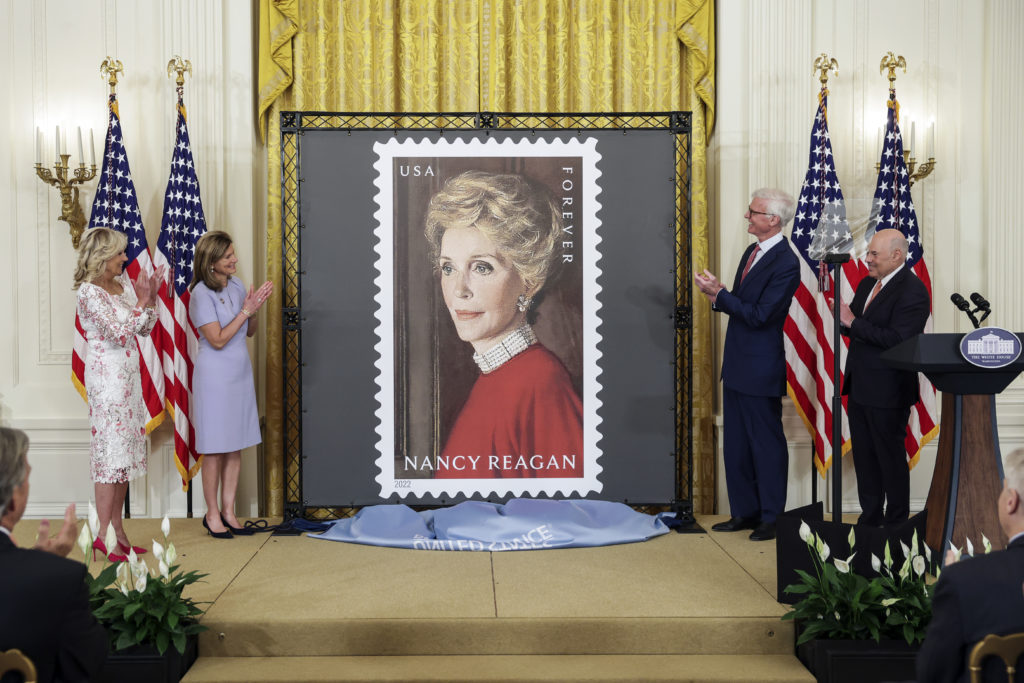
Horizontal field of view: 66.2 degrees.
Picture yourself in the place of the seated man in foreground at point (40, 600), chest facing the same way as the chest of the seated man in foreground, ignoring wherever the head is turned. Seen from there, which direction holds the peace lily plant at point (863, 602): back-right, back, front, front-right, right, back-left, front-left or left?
front-right

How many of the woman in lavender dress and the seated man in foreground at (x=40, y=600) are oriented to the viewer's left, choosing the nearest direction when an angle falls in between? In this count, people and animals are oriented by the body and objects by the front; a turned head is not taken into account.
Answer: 0

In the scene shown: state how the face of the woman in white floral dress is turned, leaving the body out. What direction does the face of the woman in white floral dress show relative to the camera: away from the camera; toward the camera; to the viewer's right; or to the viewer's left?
to the viewer's right

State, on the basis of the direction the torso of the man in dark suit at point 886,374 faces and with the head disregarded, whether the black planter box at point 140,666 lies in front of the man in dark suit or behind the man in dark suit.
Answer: in front

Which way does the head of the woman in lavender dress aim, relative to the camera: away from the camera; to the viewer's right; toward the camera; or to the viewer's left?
to the viewer's right

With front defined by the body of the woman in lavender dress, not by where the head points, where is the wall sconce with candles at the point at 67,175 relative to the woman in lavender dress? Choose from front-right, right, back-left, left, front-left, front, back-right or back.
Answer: back

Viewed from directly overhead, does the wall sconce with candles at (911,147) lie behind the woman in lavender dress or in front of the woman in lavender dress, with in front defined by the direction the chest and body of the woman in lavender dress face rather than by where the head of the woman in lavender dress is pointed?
in front

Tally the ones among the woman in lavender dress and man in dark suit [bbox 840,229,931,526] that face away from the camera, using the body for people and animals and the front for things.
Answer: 0

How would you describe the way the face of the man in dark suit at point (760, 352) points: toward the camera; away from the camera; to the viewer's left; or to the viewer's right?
to the viewer's left

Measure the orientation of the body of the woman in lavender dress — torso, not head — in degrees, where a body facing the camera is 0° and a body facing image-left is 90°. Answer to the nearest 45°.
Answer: approximately 315°

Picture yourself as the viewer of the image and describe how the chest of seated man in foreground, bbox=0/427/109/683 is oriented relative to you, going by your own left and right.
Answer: facing away from the viewer and to the right of the viewer

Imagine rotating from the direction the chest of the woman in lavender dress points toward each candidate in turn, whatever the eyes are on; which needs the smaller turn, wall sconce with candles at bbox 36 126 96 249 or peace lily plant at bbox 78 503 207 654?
the peace lily plant

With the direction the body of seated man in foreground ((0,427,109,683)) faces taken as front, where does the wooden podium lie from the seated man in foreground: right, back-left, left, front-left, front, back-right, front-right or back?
front-right

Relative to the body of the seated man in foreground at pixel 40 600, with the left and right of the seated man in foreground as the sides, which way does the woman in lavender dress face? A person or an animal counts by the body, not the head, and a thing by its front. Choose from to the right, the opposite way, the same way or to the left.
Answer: to the right

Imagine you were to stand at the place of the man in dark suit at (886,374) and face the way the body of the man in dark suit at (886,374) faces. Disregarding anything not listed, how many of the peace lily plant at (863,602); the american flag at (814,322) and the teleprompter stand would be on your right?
1

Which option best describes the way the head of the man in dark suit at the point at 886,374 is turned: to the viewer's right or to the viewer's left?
to the viewer's left

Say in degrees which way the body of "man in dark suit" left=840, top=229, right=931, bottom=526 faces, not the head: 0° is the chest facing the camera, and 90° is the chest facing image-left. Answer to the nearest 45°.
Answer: approximately 45°
